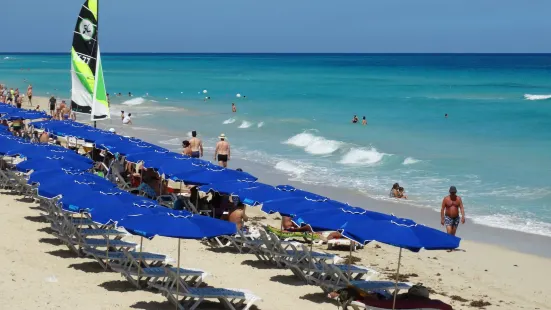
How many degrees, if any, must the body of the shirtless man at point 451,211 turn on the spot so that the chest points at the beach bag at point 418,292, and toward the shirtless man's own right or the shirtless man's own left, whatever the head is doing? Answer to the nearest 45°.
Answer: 0° — they already face it

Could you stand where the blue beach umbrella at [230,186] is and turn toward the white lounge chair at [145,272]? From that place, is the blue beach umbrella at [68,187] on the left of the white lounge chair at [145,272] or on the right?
right

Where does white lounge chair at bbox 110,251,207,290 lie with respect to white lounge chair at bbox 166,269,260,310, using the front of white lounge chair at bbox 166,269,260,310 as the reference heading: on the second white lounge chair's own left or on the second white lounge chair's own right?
on the second white lounge chair's own left

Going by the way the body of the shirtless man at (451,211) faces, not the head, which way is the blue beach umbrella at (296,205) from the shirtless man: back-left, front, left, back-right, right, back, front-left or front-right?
front-right

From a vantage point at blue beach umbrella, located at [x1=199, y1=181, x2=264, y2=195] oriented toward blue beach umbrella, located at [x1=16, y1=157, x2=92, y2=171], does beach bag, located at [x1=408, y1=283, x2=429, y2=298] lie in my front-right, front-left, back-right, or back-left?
back-left

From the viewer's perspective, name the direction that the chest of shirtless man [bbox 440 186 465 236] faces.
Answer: toward the camera

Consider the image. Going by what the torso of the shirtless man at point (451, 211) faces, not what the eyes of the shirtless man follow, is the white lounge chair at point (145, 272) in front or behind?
in front
